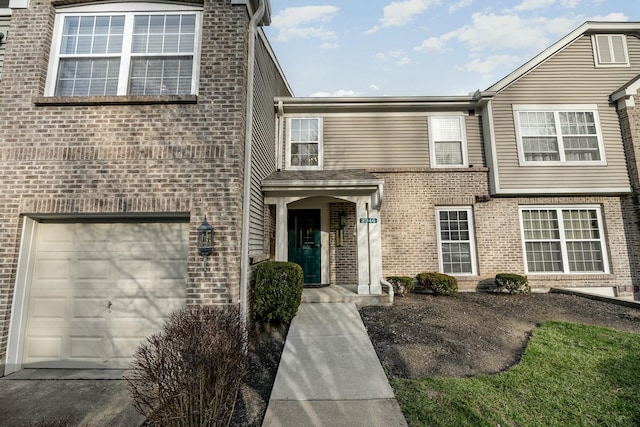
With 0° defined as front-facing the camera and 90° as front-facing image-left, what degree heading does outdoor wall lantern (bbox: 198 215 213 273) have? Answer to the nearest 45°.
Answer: approximately 0°

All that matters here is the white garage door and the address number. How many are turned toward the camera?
2

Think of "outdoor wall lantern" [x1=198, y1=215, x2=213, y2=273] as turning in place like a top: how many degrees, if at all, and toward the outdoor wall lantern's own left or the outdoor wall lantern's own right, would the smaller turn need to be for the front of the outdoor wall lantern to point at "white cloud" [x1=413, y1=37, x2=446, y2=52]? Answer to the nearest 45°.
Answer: approximately 135° to the outdoor wall lantern's own left

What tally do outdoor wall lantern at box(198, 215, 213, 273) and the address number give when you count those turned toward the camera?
2

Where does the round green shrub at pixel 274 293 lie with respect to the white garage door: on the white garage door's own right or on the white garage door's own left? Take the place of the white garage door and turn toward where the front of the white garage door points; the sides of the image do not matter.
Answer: on the white garage door's own left

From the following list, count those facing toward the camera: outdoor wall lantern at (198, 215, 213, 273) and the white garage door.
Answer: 2

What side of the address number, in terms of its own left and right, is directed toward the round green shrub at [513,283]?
left

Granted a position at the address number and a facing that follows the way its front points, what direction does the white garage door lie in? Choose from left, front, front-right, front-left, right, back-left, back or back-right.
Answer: front-right

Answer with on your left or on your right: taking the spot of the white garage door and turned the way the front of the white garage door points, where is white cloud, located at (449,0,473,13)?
on your left
